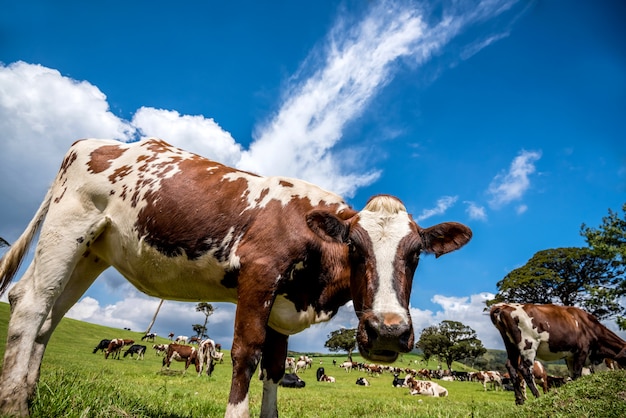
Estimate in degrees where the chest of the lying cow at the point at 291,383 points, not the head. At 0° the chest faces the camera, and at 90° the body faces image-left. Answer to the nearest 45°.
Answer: approximately 270°

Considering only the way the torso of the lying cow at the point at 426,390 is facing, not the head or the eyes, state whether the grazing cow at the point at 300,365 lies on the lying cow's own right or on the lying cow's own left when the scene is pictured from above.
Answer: on the lying cow's own right

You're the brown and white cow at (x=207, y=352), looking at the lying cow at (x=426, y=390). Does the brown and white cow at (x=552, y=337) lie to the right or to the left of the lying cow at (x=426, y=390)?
right

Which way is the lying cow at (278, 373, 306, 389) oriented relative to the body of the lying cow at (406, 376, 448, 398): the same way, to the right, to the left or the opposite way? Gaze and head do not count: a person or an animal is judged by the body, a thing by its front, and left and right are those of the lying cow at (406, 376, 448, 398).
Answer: the opposite way

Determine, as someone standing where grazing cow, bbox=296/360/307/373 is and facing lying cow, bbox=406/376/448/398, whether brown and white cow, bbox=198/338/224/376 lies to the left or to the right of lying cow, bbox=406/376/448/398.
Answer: right

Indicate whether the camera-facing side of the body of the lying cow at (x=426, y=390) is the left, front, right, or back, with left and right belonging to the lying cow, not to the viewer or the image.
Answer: left

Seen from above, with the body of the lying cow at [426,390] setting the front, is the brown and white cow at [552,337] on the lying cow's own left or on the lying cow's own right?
on the lying cow's own left

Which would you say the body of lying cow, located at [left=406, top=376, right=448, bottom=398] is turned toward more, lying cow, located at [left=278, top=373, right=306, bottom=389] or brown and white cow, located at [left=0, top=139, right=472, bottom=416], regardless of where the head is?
the lying cow

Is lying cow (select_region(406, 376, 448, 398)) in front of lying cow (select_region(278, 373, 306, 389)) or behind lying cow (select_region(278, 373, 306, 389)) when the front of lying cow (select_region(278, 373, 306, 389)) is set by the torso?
in front

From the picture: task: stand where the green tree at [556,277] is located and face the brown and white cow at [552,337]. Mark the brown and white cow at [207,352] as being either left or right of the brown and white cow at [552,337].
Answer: right

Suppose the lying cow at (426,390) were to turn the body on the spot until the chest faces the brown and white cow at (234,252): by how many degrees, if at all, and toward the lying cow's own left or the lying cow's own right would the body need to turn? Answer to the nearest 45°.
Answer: approximately 90° to the lying cow's own left

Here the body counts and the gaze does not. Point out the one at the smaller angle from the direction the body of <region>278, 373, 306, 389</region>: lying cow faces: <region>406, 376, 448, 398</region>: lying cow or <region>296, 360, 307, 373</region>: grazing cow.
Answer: the lying cow
